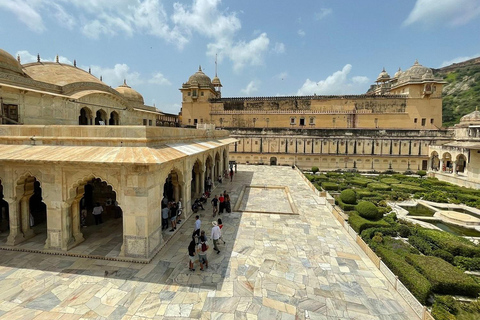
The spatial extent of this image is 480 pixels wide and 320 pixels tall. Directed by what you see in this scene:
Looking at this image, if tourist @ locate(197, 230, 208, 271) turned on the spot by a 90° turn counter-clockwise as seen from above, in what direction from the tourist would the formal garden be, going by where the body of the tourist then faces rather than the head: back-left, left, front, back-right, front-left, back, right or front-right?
back

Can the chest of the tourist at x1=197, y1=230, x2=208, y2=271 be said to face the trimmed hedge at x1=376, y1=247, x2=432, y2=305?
no

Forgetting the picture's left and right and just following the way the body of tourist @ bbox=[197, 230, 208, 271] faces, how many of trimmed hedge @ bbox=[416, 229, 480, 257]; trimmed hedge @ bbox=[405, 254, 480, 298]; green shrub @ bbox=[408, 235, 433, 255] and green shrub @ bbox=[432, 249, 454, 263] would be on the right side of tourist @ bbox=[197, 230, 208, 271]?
4

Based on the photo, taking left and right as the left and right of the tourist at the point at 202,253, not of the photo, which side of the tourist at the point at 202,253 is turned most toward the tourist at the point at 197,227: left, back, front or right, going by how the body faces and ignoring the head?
front

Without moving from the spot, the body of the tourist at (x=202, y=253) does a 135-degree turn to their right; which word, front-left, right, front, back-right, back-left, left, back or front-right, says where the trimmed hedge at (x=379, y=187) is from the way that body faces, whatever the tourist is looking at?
left

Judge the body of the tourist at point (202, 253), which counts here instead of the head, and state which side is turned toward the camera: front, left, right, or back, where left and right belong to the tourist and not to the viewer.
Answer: back

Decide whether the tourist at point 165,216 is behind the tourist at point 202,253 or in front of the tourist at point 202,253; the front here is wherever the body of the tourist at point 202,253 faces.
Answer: in front

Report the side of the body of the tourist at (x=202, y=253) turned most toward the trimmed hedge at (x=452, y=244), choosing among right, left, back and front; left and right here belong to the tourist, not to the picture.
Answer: right

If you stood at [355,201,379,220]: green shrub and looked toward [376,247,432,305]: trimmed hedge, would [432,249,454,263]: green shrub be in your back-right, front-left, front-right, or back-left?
front-left

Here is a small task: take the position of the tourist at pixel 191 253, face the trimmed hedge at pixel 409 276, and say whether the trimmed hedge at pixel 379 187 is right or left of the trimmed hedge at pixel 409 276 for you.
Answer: left

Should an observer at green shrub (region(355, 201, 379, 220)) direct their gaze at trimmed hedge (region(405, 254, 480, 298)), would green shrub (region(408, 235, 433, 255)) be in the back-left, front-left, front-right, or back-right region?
front-left

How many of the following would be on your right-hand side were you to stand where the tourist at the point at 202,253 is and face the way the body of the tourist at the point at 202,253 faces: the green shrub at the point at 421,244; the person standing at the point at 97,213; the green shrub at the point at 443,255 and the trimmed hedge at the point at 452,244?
3

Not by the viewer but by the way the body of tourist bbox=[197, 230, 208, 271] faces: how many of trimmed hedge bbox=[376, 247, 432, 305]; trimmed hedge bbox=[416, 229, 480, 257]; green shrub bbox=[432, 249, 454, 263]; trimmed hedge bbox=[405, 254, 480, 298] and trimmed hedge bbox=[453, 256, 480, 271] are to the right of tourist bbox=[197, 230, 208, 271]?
5

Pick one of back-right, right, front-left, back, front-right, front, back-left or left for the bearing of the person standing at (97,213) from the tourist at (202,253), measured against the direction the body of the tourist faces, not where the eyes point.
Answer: front-left

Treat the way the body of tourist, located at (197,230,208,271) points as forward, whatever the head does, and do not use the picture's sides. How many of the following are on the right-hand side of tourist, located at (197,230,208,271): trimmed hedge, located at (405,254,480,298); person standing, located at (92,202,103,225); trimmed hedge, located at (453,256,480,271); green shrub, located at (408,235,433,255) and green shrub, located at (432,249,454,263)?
4

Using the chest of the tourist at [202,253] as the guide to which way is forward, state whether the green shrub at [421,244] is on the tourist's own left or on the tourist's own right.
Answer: on the tourist's own right

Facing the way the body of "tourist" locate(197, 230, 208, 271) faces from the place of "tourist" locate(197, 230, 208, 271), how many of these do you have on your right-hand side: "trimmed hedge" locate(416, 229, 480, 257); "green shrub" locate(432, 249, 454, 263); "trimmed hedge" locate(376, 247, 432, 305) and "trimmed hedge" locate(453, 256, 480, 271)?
4
